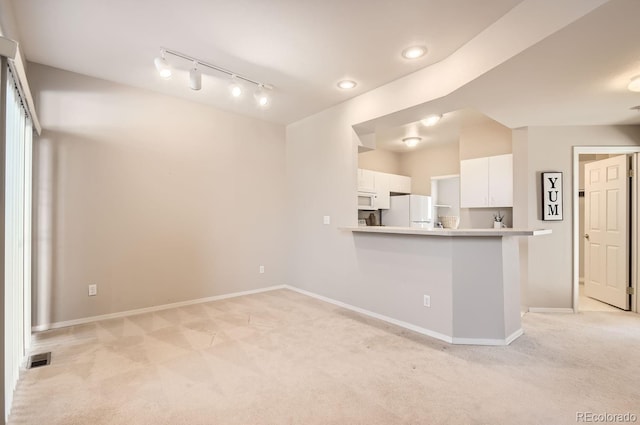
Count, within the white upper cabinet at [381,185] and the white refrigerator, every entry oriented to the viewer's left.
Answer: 0

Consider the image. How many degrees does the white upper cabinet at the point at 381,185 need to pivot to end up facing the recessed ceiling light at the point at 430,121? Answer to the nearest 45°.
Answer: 0° — it already faces it

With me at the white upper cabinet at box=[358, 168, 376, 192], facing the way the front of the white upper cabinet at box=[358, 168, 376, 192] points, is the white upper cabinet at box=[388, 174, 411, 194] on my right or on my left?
on my left

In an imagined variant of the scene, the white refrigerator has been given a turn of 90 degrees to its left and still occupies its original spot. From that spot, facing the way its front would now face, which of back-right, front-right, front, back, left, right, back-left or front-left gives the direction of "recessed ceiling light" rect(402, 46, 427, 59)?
back-right

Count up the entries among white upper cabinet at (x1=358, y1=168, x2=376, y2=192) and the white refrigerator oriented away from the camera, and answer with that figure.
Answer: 0

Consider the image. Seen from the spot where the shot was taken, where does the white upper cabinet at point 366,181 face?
facing the viewer and to the right of the viewer

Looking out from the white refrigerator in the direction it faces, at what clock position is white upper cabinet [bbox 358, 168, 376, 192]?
The white upper cabinet is roughly at 3 o'clock from the white refrigerator.

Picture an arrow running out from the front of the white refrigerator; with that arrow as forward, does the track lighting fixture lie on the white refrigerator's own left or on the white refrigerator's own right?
on the white refrigerator's own right

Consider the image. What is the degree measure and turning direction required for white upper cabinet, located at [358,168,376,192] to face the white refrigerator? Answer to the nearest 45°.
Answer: approximately 90° to its left

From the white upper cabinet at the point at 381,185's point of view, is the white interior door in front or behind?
in front

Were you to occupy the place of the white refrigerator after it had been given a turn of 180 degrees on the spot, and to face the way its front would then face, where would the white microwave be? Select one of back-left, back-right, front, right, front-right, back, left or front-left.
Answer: left

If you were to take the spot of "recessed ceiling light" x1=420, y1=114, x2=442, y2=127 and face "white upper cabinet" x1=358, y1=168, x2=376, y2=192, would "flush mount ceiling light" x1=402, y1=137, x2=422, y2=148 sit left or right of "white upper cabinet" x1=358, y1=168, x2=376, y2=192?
right
